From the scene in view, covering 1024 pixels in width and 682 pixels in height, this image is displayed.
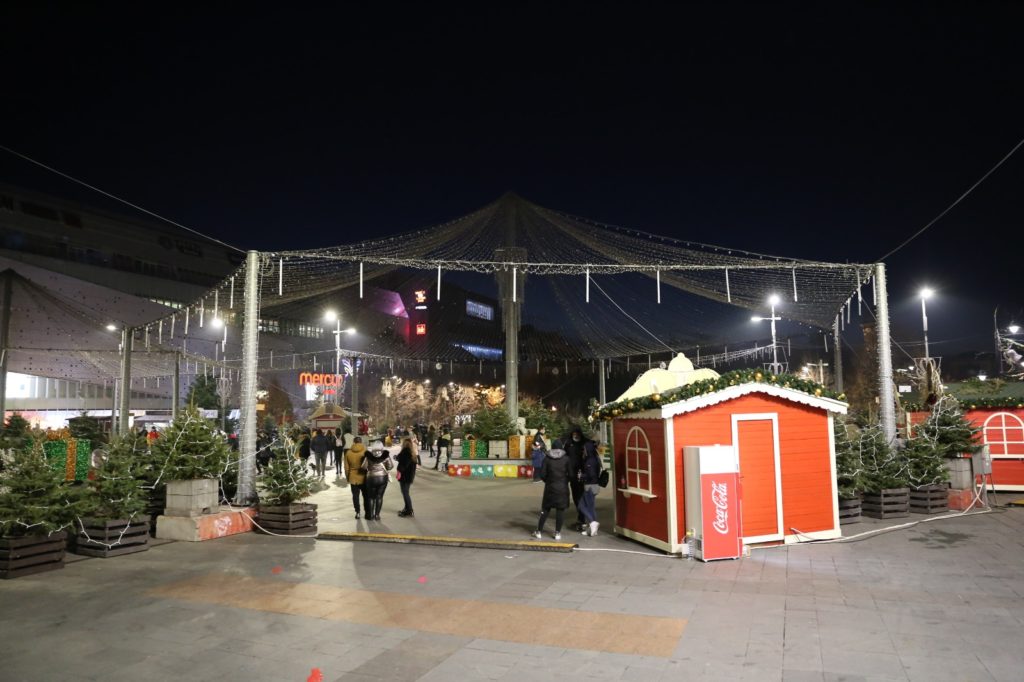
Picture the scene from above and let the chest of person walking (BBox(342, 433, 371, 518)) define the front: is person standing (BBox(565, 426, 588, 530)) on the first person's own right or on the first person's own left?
on the first person's own right

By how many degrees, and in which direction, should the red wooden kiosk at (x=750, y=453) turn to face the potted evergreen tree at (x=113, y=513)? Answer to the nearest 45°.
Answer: approximately 90° to its right

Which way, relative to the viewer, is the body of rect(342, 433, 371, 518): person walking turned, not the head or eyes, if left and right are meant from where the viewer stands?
facing away from the viewer

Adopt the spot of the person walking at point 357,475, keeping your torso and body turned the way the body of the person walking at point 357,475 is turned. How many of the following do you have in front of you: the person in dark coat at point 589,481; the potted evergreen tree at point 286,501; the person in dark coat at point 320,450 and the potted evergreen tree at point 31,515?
1

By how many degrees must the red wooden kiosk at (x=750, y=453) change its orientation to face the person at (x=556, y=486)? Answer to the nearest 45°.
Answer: approximately 90° to its right

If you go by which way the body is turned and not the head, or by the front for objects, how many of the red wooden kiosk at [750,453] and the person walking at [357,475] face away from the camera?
1

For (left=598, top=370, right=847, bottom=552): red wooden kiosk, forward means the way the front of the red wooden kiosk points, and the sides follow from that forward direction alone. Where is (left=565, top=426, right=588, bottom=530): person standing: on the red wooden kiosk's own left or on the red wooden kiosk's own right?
on the red wooden kiosk's own right

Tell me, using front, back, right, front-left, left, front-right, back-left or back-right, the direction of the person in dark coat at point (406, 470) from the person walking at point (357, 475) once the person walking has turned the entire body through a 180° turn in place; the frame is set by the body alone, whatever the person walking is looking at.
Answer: left

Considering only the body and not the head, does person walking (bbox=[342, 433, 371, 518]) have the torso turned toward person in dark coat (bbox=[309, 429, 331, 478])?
yes

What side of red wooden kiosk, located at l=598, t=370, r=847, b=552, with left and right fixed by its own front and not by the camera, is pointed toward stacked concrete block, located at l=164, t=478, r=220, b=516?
right

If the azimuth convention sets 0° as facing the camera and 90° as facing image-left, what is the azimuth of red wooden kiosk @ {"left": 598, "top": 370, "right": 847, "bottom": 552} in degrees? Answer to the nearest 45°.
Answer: approximately 0°

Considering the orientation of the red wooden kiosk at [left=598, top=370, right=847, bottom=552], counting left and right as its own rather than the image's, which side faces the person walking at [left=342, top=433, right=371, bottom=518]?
right
